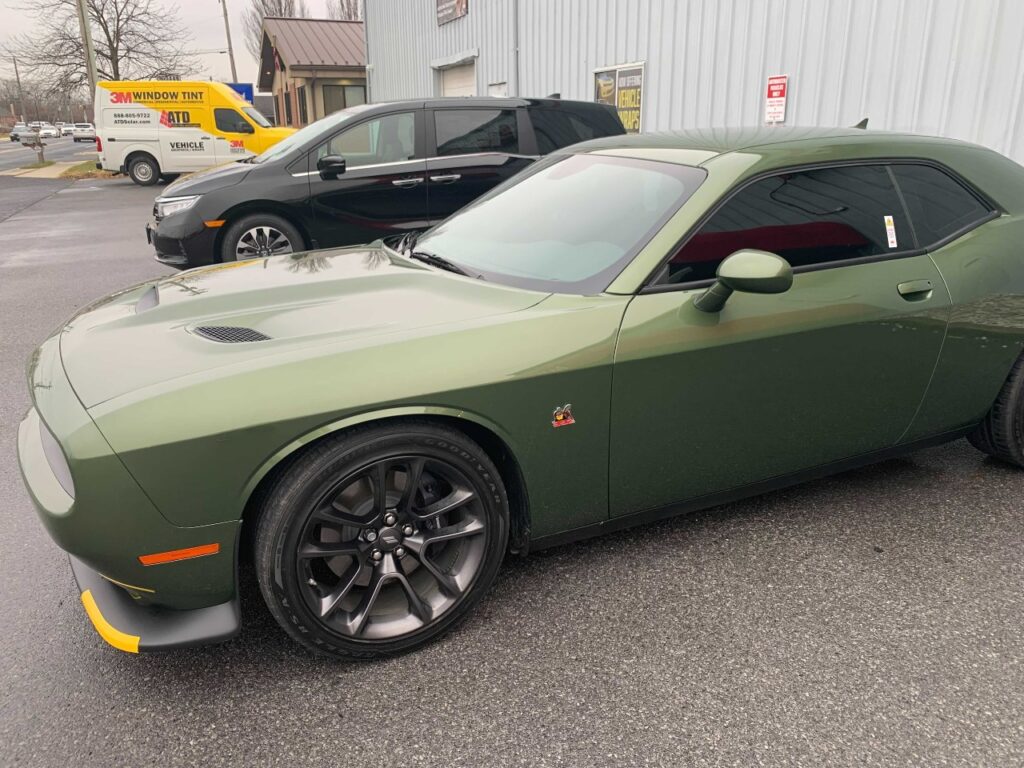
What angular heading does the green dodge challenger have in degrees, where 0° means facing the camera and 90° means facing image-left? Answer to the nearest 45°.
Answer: approximately 45°

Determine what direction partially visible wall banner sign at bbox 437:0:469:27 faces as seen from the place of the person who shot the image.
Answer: facing the viewer and to the left of the viewer

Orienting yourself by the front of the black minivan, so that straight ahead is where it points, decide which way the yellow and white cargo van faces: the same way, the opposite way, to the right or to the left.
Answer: the opposite way

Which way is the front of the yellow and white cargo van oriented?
to the viewer's right

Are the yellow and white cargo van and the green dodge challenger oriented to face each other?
no

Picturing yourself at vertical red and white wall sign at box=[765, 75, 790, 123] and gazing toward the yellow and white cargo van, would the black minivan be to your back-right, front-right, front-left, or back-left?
front-left

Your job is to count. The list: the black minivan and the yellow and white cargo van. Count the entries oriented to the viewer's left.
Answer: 1

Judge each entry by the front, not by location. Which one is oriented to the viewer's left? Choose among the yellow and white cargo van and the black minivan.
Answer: the black minivan

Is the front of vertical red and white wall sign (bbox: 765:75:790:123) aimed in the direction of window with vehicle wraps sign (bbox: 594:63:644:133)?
no

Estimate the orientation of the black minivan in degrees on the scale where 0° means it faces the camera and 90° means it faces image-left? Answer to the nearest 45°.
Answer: approximately 90°

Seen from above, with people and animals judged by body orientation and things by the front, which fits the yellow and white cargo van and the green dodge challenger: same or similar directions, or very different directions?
very different directions

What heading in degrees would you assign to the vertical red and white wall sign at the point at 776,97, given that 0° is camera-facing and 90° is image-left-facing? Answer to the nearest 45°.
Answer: approximately 45°

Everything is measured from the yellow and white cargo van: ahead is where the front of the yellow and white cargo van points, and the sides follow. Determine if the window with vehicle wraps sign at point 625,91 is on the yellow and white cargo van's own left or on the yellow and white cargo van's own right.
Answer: on the yellow and white cargo van's own right

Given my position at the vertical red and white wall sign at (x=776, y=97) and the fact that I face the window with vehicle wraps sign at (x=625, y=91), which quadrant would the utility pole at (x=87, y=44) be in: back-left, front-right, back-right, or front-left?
front-left

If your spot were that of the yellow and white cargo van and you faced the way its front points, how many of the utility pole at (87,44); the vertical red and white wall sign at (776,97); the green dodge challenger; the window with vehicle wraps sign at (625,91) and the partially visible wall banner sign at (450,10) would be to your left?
1

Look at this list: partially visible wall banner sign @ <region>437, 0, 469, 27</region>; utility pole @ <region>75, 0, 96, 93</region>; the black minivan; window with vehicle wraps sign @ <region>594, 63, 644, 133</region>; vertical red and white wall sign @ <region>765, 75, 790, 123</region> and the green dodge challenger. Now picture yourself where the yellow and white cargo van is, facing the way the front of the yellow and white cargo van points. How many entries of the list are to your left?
1

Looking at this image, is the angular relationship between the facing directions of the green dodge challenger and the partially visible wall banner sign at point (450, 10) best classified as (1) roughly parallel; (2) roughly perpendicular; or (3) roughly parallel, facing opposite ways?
roughly parallel

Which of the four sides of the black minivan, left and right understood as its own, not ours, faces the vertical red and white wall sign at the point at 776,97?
back
